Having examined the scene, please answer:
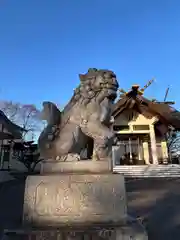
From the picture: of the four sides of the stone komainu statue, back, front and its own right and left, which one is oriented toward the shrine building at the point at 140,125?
left

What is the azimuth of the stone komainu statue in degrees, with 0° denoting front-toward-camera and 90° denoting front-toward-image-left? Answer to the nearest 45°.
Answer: approximately 270°
